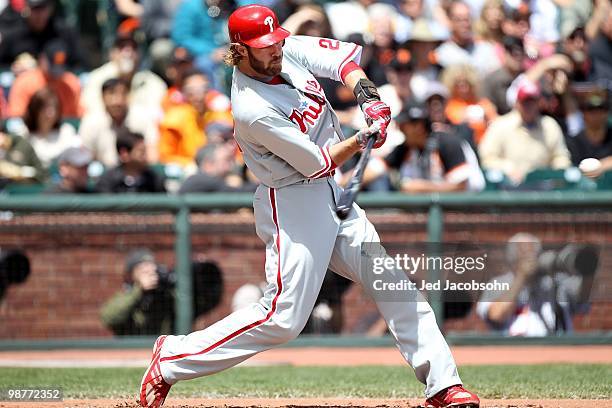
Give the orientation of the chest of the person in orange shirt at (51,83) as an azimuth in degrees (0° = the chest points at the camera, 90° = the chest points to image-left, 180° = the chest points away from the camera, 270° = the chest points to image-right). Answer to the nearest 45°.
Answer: approximately 0°

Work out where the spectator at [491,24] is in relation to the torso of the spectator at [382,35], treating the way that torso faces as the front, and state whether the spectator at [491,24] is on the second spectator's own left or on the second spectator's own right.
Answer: on the second spectator's own left

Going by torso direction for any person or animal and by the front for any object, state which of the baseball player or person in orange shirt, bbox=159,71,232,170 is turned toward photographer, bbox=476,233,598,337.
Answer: the person in orange shirt

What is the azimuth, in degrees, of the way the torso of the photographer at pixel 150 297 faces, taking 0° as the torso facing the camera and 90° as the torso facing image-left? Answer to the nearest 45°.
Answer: approximately 315°

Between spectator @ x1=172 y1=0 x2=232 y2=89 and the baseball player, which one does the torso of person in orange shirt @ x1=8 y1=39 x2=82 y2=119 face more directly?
the baseball player

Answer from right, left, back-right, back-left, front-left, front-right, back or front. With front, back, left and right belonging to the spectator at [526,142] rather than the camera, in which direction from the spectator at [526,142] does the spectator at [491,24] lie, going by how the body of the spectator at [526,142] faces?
back

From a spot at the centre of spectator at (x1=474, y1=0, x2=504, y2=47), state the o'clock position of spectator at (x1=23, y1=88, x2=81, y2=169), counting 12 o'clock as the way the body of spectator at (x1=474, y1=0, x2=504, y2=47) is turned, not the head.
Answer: spectator at (x1=23, y1=88, x2=81, y2=169) is roughly at 2 o'clock from spectator at (x1=474, y1=0, x2=504, y2=47).
